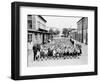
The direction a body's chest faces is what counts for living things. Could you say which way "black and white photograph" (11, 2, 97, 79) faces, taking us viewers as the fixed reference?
facing the viewer and to the right of the viewer
